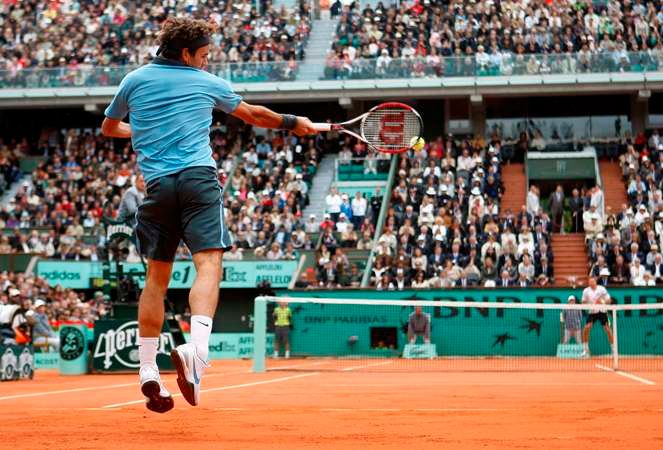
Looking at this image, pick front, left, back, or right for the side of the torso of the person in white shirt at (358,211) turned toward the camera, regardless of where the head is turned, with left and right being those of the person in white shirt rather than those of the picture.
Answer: front

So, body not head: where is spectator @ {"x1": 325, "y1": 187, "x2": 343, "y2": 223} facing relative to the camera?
toward the camera

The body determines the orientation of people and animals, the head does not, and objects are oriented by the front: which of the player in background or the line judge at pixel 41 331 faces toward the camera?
the player in background

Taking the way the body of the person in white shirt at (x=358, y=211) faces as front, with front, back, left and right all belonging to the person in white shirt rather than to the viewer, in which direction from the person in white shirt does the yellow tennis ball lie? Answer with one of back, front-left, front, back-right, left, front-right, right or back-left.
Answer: front

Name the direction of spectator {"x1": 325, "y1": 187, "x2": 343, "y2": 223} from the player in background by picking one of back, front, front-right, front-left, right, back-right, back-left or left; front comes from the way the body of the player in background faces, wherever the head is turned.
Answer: back-right

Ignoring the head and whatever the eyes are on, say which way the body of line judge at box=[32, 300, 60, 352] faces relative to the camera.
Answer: to the viewer's right

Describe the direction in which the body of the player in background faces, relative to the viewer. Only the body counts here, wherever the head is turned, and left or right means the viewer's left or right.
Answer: facing the viewer

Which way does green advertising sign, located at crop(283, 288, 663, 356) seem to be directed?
toward the camera

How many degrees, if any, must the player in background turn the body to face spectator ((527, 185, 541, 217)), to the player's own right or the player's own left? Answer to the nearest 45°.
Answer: approximately 180°

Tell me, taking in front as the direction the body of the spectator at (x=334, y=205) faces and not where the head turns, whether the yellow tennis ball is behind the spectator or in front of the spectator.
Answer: in front

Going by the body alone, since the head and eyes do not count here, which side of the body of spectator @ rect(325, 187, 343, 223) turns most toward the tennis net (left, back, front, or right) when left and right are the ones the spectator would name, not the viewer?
front

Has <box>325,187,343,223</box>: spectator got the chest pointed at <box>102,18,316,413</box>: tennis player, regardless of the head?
yes

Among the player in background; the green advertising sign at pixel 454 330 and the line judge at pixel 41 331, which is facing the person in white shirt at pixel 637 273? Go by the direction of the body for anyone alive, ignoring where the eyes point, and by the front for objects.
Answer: the line judge

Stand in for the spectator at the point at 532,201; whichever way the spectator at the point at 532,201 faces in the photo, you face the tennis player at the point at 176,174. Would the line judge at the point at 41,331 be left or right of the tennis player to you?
right

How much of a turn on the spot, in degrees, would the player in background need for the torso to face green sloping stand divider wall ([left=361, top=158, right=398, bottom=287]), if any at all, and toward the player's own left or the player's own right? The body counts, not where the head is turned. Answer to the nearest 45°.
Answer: approximately 135° to the player's own right
